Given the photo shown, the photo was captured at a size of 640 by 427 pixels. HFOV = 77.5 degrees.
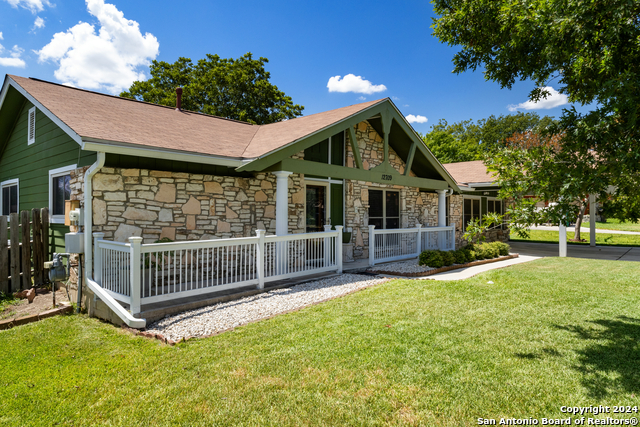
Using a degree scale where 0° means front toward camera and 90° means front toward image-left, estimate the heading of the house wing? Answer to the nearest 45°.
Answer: approximately 315°

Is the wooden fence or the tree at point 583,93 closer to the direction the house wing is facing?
the tree

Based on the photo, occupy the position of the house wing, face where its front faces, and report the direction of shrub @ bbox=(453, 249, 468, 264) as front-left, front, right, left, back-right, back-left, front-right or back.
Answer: front-right

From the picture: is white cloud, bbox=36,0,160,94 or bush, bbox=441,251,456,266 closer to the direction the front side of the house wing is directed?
the bush

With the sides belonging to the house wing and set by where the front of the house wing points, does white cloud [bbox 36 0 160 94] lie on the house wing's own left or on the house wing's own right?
on the house wing's own right

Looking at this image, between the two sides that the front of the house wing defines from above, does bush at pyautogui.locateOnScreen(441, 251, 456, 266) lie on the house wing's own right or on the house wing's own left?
on the house wing's own right

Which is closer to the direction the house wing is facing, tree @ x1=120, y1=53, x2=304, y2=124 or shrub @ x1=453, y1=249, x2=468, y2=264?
the shrub

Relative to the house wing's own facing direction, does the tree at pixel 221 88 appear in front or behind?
behind

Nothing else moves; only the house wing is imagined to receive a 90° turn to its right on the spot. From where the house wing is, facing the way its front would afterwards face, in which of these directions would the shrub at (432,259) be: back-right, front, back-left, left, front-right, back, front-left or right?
front-left
